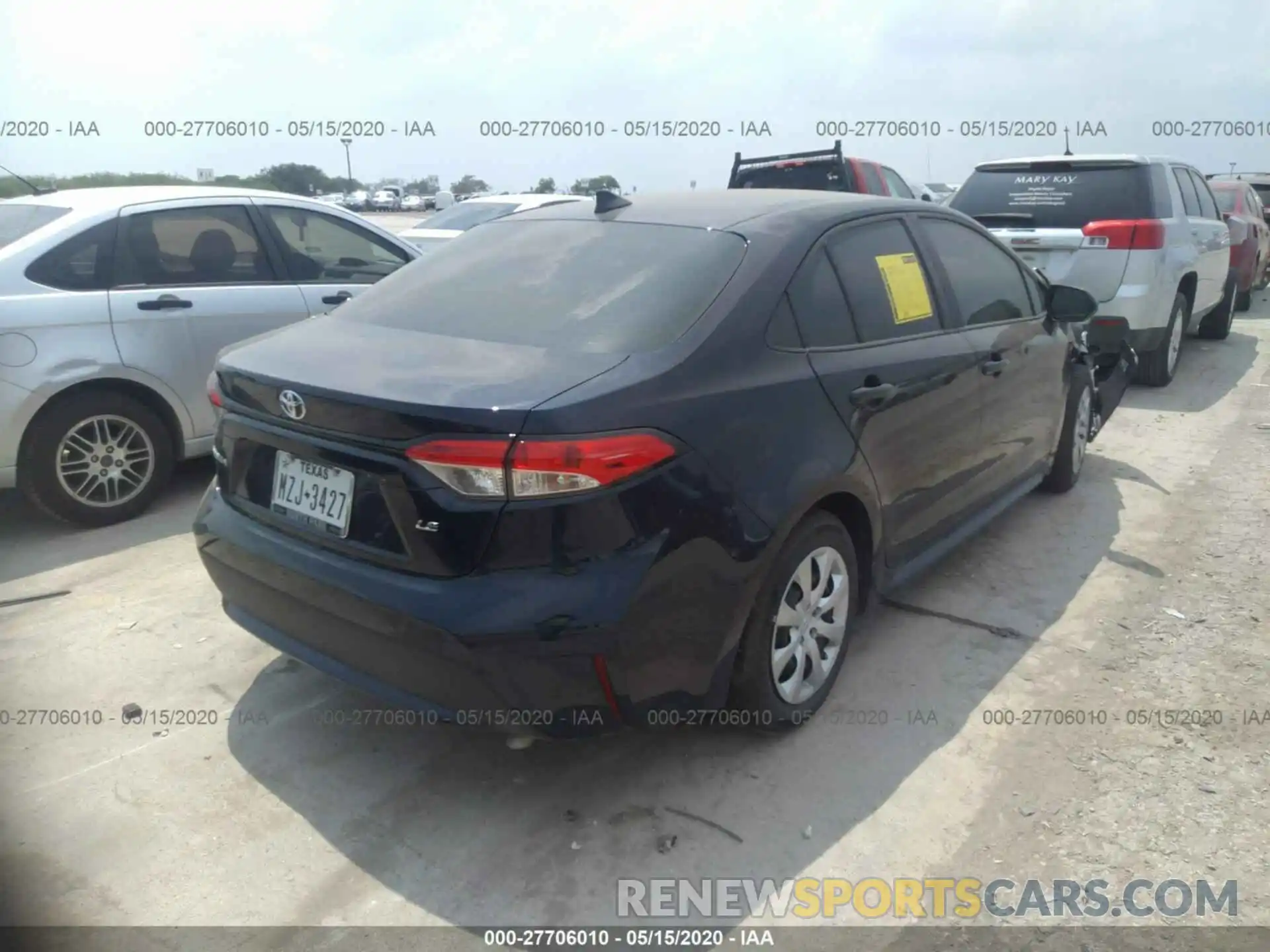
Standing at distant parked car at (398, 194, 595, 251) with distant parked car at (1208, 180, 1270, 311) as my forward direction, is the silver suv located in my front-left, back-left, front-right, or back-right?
front-right

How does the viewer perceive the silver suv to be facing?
facing away from the viewer and to the right of the viewer

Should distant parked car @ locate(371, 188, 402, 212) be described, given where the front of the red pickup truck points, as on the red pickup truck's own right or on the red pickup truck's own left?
on the red pickup truck's own left

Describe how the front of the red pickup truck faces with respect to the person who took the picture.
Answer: facing away from the viewer and to the right of the viewer

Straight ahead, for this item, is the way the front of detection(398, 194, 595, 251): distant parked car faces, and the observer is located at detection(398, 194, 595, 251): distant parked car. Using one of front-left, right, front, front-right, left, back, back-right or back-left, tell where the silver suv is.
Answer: right

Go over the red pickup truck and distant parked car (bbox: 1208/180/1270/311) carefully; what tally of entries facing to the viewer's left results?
0

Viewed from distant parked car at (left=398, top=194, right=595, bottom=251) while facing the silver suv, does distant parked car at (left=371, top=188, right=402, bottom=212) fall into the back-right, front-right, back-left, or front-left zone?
back-left

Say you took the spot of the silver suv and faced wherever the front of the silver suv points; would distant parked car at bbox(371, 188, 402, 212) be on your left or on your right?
on your left

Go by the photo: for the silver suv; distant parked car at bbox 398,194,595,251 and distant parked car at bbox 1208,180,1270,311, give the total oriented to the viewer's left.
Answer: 0

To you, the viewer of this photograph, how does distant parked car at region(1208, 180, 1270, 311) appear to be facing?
facing away from the viewer and to the right of the viewer

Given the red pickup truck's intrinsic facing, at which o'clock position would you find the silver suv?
The silver suv is roughly at 3 o'clock from the red pickup truck.

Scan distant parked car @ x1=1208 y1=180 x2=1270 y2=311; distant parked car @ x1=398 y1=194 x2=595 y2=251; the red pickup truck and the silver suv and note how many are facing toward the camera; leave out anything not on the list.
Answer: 0

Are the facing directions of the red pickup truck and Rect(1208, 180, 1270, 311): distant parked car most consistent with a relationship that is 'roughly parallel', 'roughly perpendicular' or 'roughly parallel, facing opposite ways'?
roughly parallel

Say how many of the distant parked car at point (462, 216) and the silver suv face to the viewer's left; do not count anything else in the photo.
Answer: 0

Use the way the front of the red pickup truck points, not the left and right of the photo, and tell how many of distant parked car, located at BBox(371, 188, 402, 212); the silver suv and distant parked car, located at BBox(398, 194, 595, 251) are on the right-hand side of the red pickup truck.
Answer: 1

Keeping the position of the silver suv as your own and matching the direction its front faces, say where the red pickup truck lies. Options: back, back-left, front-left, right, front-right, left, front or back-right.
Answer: left

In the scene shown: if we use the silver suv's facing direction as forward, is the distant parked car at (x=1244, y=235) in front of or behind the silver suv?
in front

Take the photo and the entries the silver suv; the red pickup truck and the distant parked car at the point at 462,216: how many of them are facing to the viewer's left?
0
